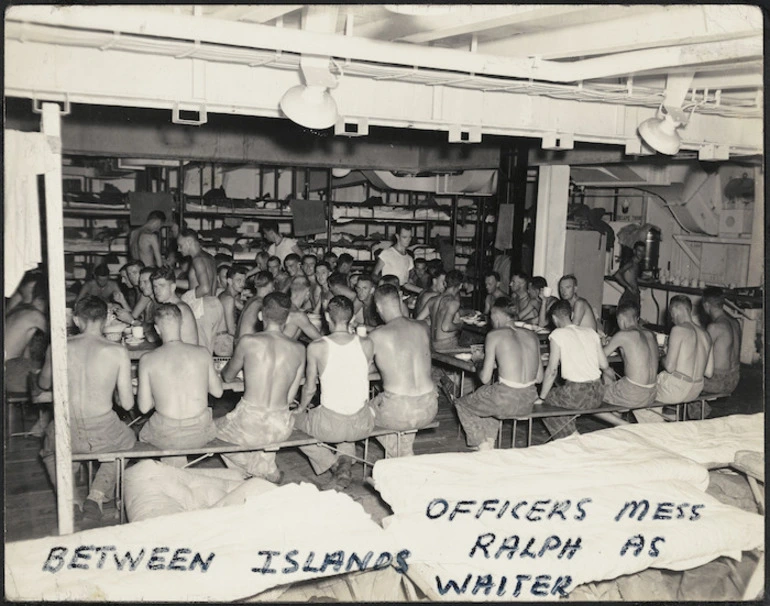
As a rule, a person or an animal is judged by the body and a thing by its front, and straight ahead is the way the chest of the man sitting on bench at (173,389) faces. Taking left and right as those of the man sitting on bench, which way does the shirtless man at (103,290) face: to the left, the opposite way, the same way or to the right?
the opposite way

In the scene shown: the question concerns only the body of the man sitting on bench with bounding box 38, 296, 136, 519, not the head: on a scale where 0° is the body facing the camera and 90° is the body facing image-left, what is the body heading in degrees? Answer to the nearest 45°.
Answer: approximately 180°

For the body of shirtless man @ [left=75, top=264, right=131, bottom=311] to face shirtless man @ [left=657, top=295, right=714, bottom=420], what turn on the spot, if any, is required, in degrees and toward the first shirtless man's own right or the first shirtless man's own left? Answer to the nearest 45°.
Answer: approximately 45° to the first shirtless man's own left

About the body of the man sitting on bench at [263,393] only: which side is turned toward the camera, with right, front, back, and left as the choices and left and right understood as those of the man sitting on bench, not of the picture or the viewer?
back

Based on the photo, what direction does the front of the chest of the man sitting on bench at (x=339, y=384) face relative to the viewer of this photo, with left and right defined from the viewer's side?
facing away from the viewer

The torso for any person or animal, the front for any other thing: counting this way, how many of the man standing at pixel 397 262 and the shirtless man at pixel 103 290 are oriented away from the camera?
0

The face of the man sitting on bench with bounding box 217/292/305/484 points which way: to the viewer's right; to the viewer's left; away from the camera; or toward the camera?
away from the camera

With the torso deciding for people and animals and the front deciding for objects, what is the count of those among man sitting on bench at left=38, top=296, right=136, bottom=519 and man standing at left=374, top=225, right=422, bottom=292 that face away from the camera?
1

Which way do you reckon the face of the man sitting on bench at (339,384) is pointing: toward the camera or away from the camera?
away from the camera
